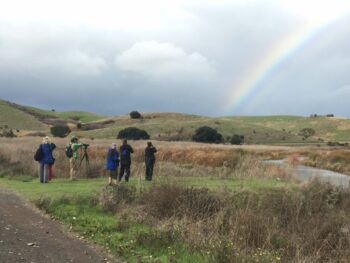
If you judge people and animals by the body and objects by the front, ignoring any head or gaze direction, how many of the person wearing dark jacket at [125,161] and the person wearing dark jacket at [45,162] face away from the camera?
2

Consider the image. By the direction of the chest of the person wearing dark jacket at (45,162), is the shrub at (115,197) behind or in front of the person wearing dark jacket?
behind

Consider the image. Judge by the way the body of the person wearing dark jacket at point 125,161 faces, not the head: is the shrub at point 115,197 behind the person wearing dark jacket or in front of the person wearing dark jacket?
behind

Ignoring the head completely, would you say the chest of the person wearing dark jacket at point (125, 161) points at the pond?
no

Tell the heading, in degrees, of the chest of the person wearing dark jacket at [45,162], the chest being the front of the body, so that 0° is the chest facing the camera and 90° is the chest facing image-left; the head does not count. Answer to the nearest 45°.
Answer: approximately 180°

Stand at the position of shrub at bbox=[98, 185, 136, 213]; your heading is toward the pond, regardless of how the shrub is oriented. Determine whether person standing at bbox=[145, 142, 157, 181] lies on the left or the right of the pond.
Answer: left

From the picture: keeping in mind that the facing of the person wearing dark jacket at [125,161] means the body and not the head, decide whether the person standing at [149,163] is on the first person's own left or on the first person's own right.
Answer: on the first person's own right

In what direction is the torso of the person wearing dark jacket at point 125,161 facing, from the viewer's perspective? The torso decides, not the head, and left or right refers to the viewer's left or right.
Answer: facing away from the viewer

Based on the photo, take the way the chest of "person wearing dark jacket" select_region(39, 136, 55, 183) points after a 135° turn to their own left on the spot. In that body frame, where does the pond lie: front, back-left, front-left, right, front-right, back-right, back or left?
back-left

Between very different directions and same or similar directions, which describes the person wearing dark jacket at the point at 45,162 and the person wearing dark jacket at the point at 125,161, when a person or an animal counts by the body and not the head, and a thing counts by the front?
same or similar directions

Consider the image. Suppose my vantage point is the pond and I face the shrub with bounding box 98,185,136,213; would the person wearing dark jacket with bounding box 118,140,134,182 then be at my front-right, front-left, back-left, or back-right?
front-right
